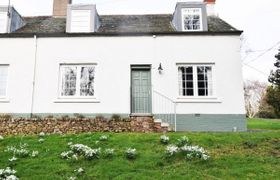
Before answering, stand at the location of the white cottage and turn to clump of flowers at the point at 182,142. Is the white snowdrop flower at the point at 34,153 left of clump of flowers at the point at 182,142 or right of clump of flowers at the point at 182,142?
right

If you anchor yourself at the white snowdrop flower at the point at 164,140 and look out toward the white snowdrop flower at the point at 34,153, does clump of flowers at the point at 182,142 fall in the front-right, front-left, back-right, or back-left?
back-left

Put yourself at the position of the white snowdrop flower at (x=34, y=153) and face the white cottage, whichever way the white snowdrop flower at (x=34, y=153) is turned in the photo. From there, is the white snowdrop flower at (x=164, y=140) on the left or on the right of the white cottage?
right

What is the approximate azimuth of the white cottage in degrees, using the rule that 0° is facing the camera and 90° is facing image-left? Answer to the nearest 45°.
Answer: approximately 0°

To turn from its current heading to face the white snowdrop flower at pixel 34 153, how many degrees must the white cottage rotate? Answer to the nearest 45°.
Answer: approximately 45° to its right
